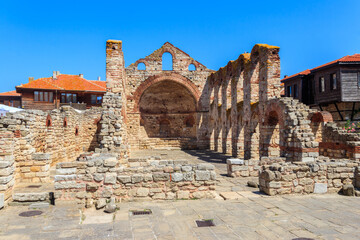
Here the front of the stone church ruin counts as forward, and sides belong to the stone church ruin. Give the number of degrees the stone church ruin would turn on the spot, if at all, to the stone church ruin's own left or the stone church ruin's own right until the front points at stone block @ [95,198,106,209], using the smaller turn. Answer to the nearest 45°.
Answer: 0° — it already faces it

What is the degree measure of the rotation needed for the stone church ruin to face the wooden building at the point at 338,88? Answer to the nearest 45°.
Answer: approximately 135° to its left

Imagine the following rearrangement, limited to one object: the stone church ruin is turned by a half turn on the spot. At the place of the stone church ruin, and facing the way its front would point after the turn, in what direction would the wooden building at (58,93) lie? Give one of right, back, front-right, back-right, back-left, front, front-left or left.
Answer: front-left

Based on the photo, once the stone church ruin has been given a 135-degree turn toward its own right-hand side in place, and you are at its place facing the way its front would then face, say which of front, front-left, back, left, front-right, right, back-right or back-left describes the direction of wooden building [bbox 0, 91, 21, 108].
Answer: front

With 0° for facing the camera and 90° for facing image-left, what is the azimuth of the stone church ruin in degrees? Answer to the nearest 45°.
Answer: approximately 0°

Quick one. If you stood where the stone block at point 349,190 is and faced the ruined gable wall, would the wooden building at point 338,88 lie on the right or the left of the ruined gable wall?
right

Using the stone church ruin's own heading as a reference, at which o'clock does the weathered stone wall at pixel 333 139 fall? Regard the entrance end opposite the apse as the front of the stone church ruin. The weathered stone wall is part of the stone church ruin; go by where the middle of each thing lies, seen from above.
The weathered stone wall is roughly at 9 o'clock from the stone church ruin.
